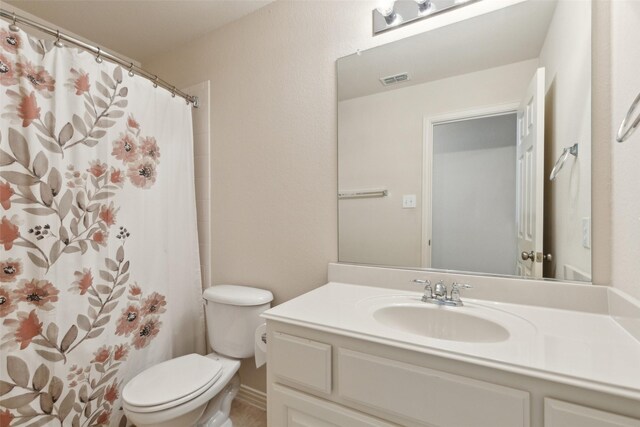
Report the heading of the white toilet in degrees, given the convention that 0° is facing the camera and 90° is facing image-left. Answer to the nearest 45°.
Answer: approximately 45°

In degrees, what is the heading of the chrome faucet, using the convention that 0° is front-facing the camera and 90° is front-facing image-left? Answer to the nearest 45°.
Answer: approximately 0°

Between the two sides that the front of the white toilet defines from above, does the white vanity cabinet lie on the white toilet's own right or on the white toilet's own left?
on the white toilet's own left

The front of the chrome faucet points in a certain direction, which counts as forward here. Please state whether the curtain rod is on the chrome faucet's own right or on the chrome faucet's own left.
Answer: on the chrome faucet's own right

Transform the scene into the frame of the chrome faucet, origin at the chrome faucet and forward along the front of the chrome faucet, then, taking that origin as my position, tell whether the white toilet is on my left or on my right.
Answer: on my right

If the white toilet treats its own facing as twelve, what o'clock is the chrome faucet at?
The chrome faucet is roughly at 9 o'clock from the white toilet.
